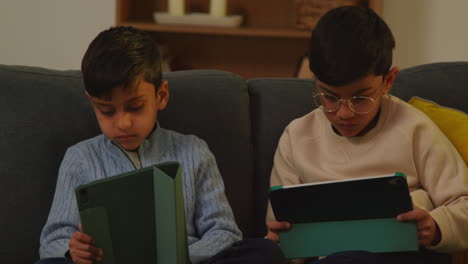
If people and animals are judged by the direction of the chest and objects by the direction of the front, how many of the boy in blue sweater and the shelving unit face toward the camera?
2

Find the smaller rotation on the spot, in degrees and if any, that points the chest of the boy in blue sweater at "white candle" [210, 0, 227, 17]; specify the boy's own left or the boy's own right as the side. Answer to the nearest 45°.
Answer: approximately 180°

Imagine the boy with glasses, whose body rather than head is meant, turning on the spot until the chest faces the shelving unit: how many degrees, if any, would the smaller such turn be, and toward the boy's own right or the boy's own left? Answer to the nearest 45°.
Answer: approximately 135° to the boy's own right

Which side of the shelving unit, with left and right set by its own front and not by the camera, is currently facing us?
front

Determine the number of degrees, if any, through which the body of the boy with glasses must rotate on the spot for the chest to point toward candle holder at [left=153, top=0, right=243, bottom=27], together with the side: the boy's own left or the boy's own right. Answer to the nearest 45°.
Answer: approximately 90° to the boy's own right

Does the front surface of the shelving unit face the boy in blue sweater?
yes

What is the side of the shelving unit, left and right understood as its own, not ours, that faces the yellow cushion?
front

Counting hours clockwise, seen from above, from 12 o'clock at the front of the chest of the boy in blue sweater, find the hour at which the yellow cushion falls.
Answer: The yellow cushion is roughly at 9 o'clock from the boy in blue sweater.

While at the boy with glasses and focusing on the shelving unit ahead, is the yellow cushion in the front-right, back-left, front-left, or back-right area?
front-right

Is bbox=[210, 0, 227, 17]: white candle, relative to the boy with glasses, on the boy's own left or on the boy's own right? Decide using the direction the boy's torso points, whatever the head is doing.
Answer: on the boy's own right

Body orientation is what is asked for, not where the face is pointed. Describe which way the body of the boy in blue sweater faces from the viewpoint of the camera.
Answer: toward the camera

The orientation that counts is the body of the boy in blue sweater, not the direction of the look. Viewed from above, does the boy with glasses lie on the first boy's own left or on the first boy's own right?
on the first boy's own left

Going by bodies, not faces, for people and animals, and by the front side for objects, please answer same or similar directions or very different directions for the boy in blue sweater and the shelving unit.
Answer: same or similar directions

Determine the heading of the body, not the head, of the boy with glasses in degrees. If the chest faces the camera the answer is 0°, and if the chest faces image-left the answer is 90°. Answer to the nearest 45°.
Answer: approximately 45°

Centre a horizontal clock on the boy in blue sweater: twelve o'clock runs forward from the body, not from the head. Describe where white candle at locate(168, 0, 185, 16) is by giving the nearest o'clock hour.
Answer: The white candle is roughly at 6 o'clock from the boy in blue sweater.
